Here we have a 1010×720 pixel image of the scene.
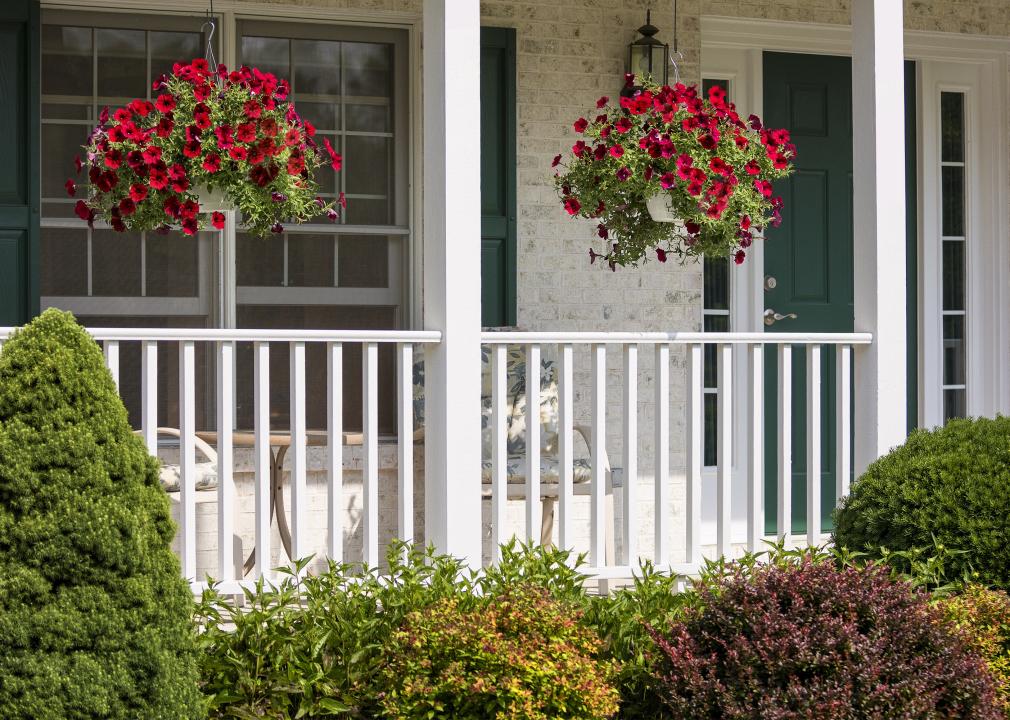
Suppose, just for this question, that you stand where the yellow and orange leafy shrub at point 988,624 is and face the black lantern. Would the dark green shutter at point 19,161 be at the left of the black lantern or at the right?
left

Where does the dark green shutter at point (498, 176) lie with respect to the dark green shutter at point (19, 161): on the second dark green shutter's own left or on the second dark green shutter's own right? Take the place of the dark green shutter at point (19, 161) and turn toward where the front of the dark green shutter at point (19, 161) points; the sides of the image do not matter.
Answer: on the second dark green shutter's own left

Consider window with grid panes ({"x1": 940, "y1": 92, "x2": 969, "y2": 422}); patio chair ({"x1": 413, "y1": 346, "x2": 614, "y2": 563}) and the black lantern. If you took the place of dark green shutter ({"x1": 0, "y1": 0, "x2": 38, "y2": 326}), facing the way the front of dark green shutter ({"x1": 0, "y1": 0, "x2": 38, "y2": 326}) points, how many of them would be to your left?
3

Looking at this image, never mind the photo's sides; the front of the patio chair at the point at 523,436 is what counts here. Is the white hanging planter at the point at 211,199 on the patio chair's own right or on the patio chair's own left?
on the patio chair's own right

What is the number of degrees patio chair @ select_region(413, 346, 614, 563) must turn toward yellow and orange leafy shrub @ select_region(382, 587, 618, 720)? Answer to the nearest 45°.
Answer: approximately 45° to its right

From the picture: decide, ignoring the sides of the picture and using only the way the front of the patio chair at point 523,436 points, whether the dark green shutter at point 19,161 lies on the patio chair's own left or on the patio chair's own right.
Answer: on the patio chair's own right

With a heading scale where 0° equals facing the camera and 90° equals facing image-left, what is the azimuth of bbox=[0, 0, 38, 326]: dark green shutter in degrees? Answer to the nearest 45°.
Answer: approximately 0°

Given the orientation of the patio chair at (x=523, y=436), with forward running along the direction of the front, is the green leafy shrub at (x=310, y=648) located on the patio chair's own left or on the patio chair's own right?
on the patio chair's own right

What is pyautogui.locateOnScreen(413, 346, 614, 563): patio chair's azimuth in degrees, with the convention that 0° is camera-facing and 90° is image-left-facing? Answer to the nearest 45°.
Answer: approximately 315°

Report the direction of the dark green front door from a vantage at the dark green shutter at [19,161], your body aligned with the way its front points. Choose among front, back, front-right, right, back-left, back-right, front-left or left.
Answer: left
